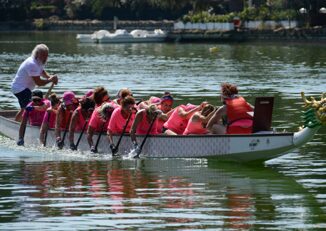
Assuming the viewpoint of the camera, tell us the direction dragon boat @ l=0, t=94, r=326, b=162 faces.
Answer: facing to the right of the viewer

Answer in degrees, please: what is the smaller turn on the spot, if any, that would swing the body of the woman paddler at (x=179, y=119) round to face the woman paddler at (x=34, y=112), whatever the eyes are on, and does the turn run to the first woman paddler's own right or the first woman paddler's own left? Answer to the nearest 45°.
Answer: approximately 135° to the first woman paddler's own left

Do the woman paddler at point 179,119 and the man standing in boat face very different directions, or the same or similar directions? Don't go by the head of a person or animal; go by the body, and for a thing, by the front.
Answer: same or similar directions

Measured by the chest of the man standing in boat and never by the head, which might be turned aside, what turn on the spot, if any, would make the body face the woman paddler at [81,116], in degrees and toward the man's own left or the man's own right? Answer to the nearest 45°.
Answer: approximately 45° to the man's own right

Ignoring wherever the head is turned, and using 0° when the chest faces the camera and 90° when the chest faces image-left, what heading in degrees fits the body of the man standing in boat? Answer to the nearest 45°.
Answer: approximately 270°

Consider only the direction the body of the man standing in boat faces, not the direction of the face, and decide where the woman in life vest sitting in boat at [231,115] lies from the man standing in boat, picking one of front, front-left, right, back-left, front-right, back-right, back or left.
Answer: front-right

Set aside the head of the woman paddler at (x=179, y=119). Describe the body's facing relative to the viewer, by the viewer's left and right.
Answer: facing to the right of the viewer

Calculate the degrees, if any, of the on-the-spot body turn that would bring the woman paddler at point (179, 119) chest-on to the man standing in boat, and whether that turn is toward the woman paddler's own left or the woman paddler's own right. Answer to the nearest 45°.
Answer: approximately 135° to the woman paddler's own left
